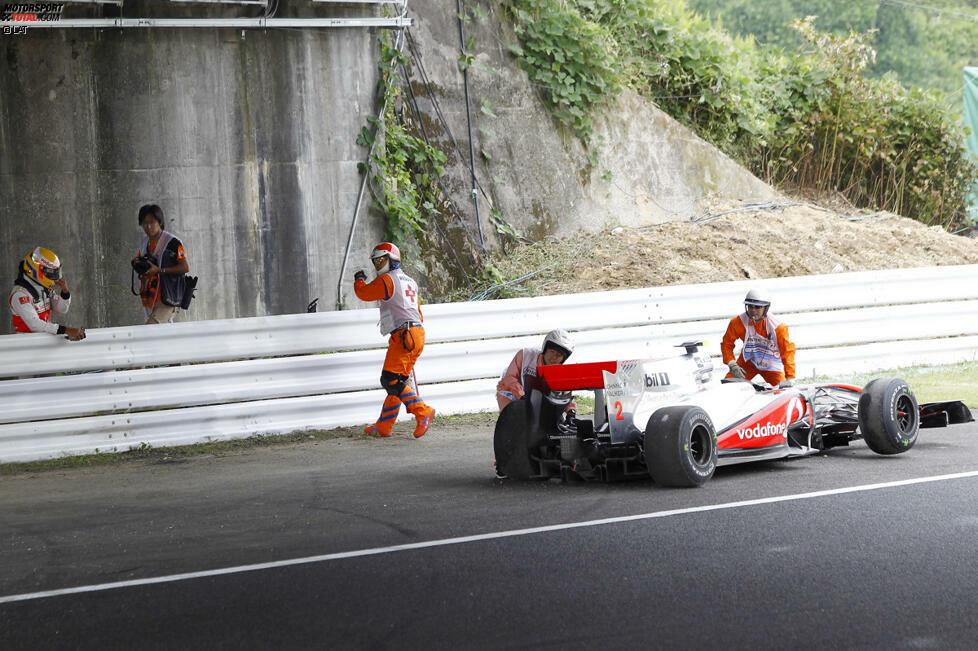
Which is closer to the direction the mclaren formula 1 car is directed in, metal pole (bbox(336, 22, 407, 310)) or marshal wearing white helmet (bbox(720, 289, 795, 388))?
the marshal wearing white helmet

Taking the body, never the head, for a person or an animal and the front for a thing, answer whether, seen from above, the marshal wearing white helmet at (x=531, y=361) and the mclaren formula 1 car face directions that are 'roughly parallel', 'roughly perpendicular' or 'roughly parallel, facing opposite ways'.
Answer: roughly perpendicular

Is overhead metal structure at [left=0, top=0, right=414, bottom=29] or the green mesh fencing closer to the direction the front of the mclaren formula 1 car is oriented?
the green mesh fencing

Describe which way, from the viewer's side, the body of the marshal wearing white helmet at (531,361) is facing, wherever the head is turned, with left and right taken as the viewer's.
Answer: facing the viewer and to the right of the viewer

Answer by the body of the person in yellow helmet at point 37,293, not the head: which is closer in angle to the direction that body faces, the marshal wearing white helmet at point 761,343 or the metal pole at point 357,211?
the marshal wearing white helmet

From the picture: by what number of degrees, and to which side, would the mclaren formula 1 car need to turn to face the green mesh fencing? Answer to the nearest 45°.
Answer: approximately 45° to its left

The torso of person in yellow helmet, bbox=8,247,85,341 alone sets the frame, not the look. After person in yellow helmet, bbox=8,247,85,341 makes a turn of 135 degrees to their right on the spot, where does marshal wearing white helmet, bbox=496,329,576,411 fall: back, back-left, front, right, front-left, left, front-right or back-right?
back-left

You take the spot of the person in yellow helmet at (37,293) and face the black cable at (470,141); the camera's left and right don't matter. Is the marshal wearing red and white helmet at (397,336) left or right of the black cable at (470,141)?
right

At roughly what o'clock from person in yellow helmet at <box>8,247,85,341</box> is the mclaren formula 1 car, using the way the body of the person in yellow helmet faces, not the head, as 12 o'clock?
The mclaren formula 1 car is roughly at 12 o'clock from the person in yellow helmet.

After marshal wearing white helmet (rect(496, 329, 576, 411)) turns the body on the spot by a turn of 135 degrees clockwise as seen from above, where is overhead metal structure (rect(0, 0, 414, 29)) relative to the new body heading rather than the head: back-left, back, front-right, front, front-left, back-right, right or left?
front-right

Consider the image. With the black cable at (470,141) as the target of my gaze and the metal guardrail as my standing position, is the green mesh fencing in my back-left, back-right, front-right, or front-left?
front-right

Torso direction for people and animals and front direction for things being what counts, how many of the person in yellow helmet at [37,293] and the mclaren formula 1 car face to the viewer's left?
0

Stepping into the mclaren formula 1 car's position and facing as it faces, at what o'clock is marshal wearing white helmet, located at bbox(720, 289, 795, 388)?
The marshal wearing white helmet is roughly at 11 o'clock from the mclaren formula 1 car.

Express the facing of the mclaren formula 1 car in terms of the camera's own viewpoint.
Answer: facing away from the viewer and to the right of the viewer
